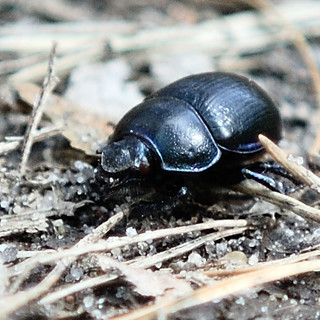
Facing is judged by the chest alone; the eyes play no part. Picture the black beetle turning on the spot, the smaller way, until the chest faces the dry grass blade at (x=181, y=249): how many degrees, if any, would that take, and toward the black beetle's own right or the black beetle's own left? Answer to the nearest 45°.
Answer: approximately 45° to the black beetle's own left

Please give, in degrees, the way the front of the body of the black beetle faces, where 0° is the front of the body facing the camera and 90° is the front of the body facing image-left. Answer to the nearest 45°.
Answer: approximately 45°

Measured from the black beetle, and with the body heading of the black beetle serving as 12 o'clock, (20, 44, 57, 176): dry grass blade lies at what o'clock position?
The dry grass blade is roughly at 2 o'clock from the black beetle.

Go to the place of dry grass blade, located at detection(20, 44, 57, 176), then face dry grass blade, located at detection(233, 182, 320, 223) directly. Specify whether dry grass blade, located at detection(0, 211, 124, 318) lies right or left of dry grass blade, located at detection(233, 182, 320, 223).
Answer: right

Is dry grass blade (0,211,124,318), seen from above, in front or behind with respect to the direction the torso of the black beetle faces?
in front
